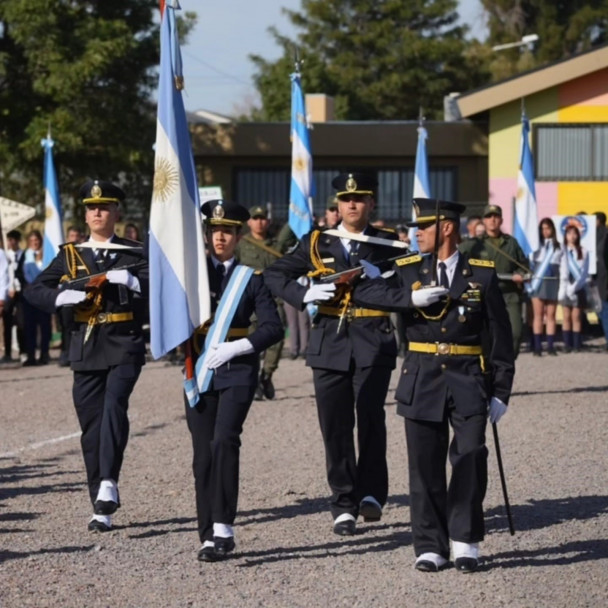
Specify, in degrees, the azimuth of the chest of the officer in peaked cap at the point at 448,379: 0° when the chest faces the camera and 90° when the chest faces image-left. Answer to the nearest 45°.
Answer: approximately 0°

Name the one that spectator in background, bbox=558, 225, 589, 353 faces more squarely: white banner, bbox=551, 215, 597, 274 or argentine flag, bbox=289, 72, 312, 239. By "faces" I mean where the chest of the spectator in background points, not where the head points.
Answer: the argentine flag

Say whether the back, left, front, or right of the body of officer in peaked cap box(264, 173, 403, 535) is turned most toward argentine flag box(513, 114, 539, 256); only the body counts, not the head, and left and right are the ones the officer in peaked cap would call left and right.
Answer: back

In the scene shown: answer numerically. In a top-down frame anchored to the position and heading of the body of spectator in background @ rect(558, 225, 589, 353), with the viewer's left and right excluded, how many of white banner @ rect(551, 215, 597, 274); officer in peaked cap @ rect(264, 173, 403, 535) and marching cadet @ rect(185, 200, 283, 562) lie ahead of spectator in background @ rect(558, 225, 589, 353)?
2

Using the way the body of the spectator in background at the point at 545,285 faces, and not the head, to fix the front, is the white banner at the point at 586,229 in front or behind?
behind
